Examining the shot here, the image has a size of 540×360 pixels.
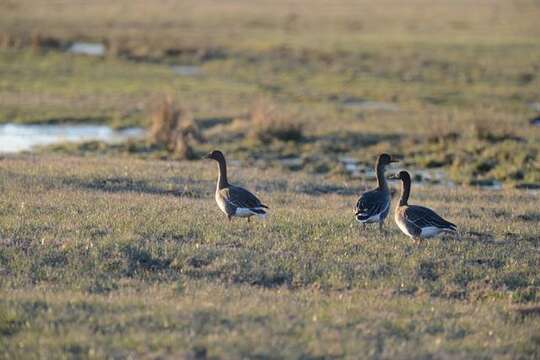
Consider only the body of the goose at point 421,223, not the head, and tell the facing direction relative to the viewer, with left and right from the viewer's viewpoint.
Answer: facing to the left of the viewer

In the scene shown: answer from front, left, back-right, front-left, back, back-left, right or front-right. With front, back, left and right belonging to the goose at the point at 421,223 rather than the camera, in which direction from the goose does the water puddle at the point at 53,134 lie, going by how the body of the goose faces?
front-right

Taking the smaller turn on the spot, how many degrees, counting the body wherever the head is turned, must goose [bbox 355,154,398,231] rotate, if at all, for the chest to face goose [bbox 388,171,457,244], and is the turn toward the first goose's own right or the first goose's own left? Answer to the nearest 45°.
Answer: approximately 90° to the first goose's own right

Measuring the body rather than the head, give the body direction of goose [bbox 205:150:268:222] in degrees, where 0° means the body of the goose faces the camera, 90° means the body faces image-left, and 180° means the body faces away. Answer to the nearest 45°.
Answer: approximately 90°

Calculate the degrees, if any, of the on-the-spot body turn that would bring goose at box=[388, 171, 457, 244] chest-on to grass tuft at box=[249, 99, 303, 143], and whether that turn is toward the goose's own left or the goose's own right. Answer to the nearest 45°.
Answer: approximately 90° to the goose's own right

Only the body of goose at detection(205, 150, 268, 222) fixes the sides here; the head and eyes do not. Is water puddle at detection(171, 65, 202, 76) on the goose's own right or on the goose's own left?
on the goose's own right

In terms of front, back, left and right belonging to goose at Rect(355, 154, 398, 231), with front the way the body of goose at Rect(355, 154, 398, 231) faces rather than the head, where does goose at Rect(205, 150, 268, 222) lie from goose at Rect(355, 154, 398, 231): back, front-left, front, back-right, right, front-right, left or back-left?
back-left

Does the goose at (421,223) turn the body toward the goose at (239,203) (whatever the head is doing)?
yes

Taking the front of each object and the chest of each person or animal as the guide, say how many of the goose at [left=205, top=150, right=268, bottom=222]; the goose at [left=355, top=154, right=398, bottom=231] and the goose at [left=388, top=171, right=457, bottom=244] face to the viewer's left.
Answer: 2

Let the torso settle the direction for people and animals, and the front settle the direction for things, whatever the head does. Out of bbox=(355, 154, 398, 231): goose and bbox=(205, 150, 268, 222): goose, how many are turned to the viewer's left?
1

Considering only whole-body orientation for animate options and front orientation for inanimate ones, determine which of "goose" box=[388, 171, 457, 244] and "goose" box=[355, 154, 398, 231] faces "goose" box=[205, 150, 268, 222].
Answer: "goose" box=[388, 171, 457, 244]

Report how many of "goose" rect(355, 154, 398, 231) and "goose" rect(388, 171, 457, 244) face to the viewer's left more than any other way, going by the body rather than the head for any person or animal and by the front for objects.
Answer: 1

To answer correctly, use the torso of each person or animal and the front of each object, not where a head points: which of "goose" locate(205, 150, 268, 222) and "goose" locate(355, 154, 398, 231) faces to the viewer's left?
"goose" locate(205, 150, 268, 222)

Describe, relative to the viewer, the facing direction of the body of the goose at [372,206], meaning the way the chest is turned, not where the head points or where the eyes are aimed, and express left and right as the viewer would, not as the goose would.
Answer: facing away from the viewer and to the right of the viewer
